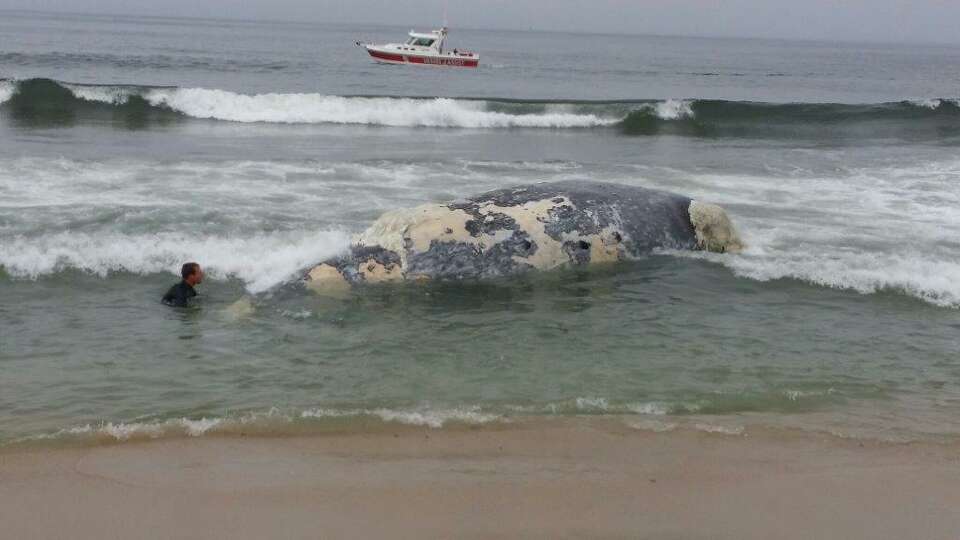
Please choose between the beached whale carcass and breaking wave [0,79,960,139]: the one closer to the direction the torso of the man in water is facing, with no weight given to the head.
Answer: the beached whale carcass

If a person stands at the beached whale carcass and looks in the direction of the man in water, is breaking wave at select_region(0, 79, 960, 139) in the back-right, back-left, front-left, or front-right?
back-right

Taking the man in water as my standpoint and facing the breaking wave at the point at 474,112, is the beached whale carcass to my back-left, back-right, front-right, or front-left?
front-right

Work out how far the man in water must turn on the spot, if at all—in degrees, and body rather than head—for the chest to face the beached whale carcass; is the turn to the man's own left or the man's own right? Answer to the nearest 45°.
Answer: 0° — they already face it

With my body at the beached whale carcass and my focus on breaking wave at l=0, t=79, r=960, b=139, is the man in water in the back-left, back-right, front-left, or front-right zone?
back-left

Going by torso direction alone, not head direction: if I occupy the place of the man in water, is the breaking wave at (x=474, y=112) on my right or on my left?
on my left

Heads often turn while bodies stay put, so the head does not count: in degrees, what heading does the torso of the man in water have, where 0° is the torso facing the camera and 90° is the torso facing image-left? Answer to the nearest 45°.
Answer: approximately 270°

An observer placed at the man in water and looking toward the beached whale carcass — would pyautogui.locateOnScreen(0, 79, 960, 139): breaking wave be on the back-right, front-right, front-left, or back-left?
front-left
